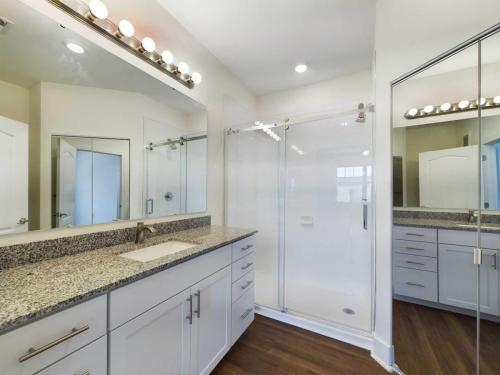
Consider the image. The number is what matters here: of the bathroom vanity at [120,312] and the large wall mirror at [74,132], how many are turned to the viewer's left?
0

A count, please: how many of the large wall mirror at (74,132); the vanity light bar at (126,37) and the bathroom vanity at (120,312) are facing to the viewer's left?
0

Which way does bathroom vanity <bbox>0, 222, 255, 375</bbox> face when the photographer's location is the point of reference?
facing the viewer and to the right of the viewer

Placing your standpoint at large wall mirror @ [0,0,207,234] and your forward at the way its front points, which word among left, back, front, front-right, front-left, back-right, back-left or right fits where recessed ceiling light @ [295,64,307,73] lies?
front-left

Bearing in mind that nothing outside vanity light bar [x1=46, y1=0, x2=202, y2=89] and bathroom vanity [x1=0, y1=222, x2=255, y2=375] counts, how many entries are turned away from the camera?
0

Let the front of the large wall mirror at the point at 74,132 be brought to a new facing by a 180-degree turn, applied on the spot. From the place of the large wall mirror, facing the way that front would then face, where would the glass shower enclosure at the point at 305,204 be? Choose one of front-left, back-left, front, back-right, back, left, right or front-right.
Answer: back-right

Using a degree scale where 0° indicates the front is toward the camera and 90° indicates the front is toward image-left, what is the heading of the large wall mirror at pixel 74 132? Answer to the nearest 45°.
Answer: approximately 315°
